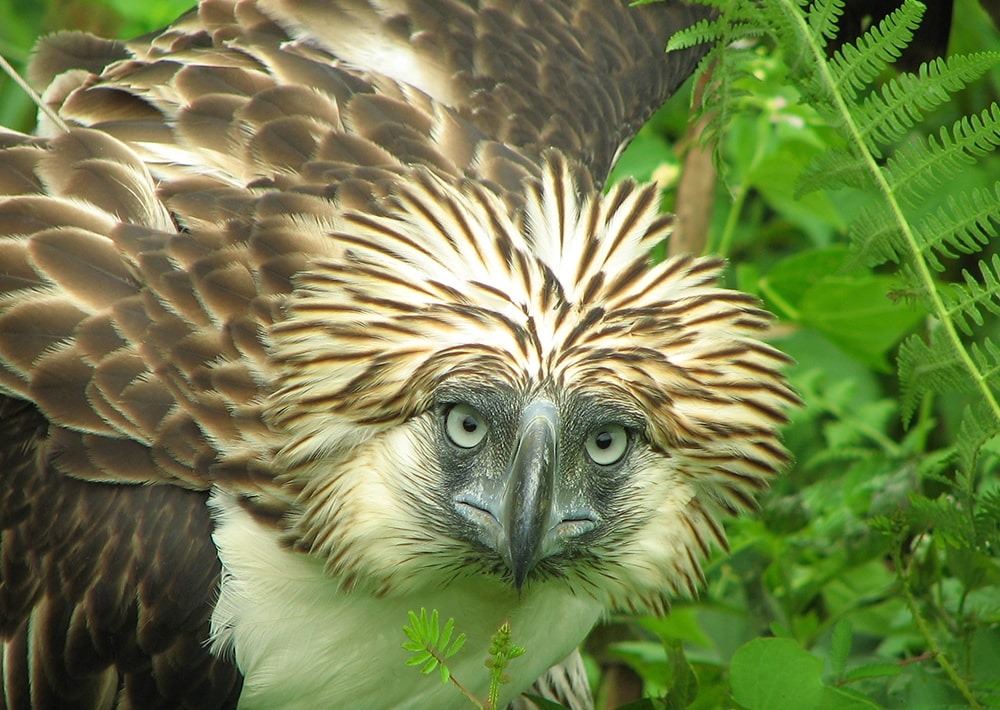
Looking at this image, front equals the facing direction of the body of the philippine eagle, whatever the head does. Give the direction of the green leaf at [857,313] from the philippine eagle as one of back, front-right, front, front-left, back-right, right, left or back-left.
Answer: left

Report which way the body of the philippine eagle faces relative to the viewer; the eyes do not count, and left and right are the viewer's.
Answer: facing the viewer and to the right of the viewer

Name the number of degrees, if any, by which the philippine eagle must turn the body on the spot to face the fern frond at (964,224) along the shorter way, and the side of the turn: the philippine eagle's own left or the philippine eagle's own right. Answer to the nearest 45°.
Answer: approximately 45° to the philippine eagle's own left

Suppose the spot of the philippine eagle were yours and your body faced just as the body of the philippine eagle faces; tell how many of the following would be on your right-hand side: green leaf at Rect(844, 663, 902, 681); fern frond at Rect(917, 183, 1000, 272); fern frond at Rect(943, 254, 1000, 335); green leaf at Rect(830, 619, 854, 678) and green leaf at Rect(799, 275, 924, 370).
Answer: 0

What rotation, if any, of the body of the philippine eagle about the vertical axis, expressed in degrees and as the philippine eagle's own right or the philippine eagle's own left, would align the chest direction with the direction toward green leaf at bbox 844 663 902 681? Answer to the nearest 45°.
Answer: approximately 45° to the philippine eagle's own left

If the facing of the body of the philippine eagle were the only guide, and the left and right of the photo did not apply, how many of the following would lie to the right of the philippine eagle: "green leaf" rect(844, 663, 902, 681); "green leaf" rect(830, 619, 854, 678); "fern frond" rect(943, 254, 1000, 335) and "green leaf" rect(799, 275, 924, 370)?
0

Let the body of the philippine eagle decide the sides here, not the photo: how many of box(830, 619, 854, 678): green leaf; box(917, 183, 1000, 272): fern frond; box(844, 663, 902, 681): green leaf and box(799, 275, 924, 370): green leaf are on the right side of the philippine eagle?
0
